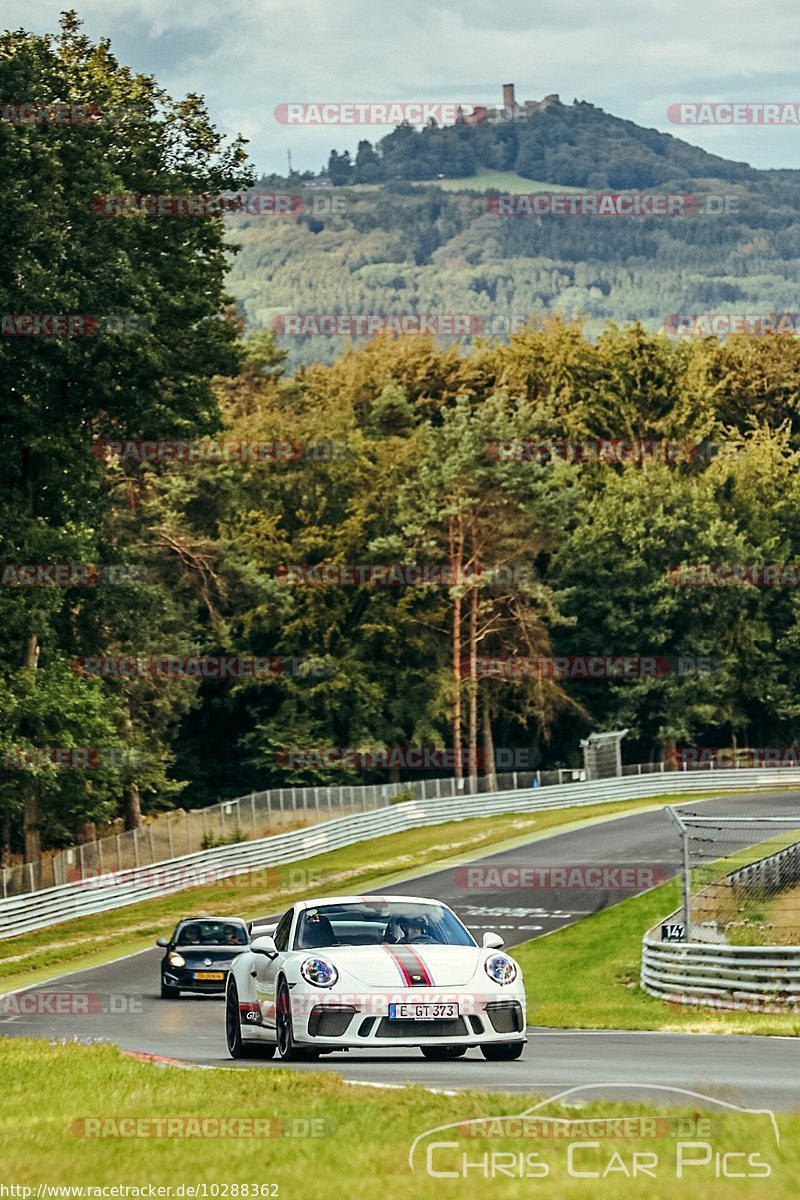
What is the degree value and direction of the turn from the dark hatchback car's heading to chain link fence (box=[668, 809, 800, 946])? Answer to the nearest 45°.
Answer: approximately 90° to its left

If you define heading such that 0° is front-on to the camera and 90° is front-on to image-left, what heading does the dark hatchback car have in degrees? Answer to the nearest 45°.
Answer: approximately 0°

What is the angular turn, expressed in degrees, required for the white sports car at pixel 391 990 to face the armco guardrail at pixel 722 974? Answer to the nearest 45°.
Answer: approximately 135° to its left

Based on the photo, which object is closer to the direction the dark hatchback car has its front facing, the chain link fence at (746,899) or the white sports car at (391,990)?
the white sports car

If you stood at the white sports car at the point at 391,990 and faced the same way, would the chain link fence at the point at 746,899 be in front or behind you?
behind

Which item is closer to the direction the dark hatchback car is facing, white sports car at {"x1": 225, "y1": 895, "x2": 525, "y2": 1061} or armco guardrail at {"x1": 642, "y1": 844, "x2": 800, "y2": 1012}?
the white sports car

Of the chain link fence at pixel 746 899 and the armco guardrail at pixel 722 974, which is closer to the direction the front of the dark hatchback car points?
the armco guardrail

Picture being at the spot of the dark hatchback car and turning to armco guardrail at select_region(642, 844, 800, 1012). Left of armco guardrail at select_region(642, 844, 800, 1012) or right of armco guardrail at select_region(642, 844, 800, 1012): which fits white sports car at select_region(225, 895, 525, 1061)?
right

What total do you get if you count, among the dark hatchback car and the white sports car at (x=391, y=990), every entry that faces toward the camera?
2

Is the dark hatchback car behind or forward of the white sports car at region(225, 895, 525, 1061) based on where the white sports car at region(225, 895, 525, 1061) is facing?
behind

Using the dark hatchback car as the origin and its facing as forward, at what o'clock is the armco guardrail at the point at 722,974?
The armco guardrail is roughly at 10 o'clock from the dark hatchback car.
